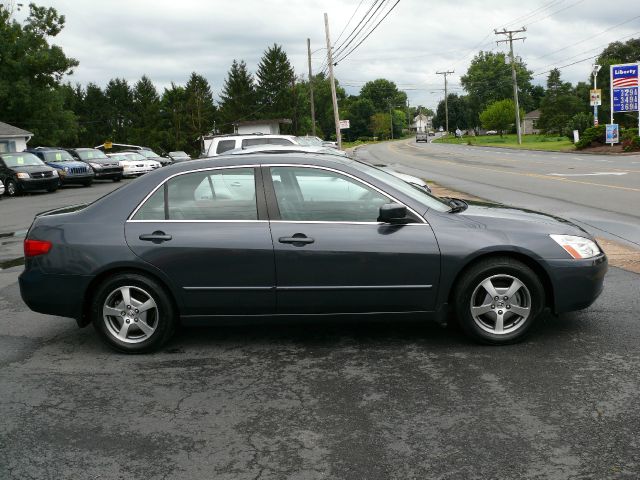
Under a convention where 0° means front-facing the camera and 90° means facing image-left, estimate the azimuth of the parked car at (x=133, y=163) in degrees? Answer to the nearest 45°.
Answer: approximately 315°

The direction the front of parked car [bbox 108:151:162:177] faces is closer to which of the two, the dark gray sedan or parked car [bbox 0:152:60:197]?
the dark gray sedan

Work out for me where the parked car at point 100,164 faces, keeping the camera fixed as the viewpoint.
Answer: facing the viewer and to the right of the viewer

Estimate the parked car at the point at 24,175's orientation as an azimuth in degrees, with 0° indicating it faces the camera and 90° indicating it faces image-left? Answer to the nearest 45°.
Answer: approximately 315°

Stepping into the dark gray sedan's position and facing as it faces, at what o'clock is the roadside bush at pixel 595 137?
The roadside bush is roughly at 10 o'clock from the dark gray sedan.

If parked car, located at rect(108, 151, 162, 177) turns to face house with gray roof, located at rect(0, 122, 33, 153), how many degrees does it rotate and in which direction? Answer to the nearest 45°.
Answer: approximately 180°

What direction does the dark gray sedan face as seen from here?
to the viewer's right

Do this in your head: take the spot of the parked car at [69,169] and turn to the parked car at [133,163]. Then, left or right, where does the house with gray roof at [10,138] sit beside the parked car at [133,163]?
left

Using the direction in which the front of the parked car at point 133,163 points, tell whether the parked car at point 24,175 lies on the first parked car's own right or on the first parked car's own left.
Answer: on the first parked car's own right
